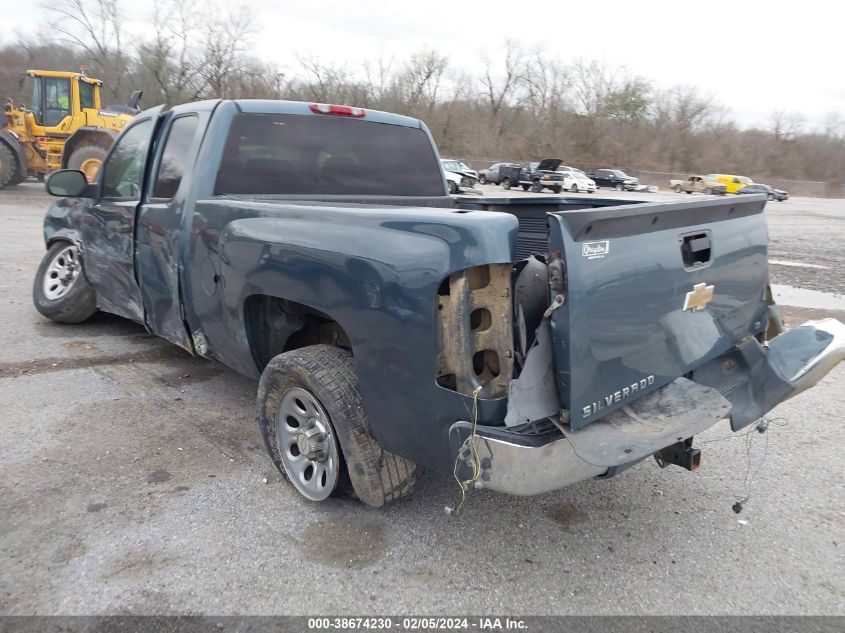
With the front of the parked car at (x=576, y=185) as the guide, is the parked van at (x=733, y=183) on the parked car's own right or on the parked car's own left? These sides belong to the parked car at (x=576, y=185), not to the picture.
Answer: on the parked car's own left

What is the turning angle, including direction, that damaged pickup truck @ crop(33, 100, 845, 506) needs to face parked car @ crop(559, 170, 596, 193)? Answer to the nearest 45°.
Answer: approximately 45° to its right

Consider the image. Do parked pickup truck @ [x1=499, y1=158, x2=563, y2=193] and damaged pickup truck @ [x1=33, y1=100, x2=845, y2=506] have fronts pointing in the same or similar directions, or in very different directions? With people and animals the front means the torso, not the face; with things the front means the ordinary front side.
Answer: very different directions

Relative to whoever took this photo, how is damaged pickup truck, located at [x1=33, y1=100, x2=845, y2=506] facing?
facing away from the viewer and to the left of the viewer

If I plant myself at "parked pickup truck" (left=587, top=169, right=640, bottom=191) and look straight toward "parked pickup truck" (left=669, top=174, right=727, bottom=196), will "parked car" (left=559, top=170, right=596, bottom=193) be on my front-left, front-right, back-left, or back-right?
back-right

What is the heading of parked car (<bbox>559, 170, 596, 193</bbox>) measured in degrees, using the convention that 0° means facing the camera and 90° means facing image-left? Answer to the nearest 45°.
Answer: approximately 315°

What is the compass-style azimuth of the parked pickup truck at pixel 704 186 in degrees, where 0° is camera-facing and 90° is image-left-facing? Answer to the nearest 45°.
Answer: approximately 315°

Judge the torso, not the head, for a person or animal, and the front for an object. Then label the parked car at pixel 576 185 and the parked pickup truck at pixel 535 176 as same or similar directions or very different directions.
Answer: same or similar directions

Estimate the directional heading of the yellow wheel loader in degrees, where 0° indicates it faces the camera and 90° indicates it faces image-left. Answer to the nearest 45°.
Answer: approximately 90°

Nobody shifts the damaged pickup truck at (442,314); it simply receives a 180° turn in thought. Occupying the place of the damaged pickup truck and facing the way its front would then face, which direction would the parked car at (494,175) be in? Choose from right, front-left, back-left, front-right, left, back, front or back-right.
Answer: back-left
